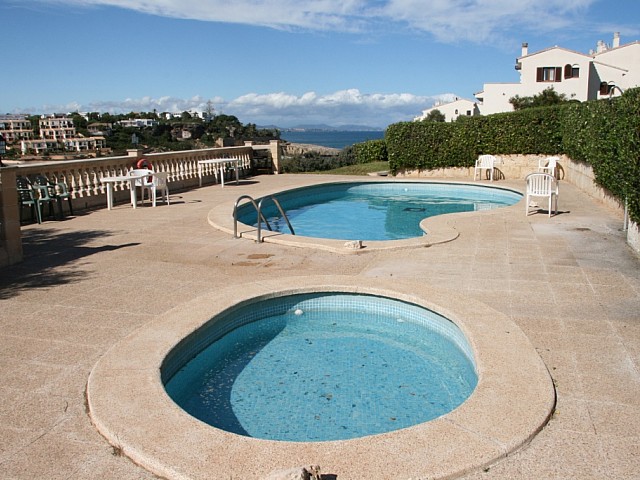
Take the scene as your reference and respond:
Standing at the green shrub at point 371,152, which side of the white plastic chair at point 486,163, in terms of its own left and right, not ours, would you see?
right

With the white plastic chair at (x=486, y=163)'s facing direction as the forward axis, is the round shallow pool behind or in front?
in front

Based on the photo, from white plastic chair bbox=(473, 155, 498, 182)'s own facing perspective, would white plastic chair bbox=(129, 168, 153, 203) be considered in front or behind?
in front

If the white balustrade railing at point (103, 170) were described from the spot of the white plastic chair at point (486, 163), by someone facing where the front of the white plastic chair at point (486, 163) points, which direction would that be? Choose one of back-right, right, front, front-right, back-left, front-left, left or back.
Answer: front

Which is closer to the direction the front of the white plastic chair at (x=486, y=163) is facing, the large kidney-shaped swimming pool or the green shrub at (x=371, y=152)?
the large kidney-shaped swimming pool

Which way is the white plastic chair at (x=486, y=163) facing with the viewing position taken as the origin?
facing the viewer and to the left of the viewer

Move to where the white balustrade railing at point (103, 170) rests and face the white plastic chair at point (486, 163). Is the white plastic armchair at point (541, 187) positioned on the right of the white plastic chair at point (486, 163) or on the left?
right

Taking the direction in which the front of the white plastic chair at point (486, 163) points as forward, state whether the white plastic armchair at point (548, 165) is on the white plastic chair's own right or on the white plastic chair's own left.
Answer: on the white plastic chair's own left

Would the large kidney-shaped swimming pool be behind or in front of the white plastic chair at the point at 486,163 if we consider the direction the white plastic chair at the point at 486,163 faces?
in front

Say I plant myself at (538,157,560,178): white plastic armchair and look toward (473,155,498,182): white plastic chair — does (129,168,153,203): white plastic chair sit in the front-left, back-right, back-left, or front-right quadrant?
front-left

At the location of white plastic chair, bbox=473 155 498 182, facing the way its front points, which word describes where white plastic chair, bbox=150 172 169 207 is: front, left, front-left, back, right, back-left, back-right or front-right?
front

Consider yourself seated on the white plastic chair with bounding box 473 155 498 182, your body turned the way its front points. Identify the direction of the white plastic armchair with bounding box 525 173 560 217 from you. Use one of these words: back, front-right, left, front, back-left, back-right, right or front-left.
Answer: front-left
